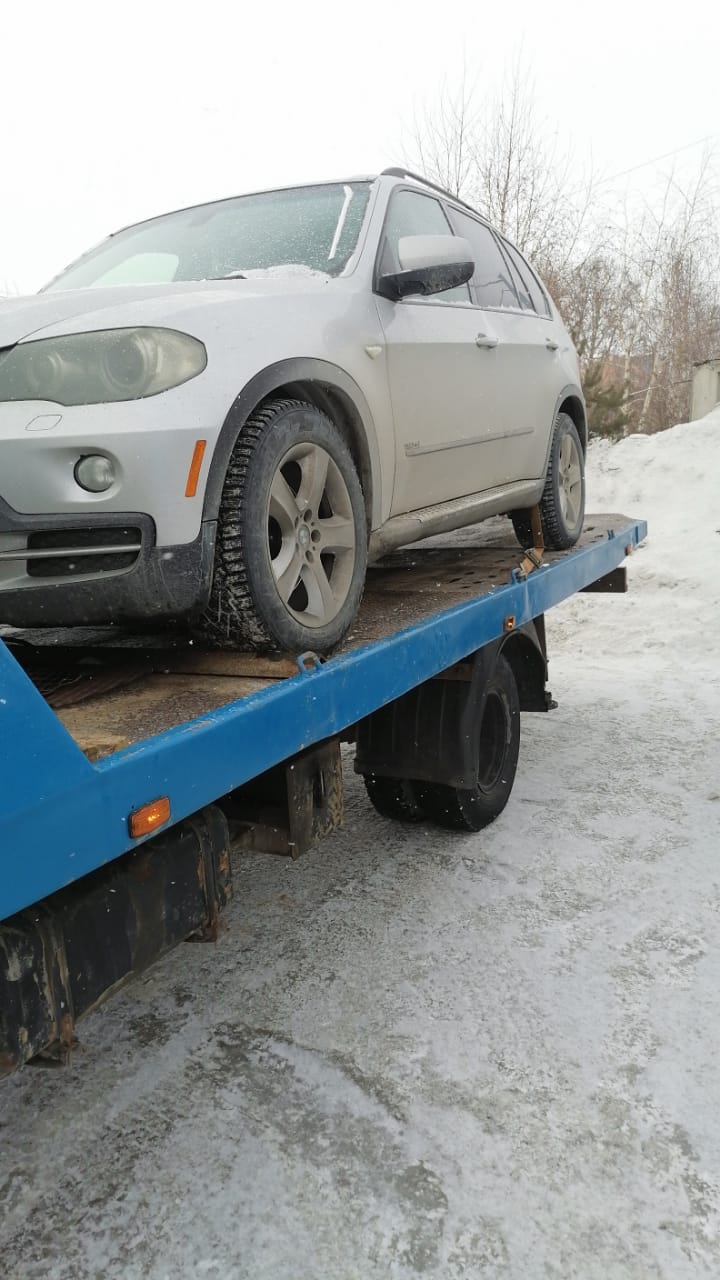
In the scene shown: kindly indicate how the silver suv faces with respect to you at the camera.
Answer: facing the viewer and to the left of the viewer
